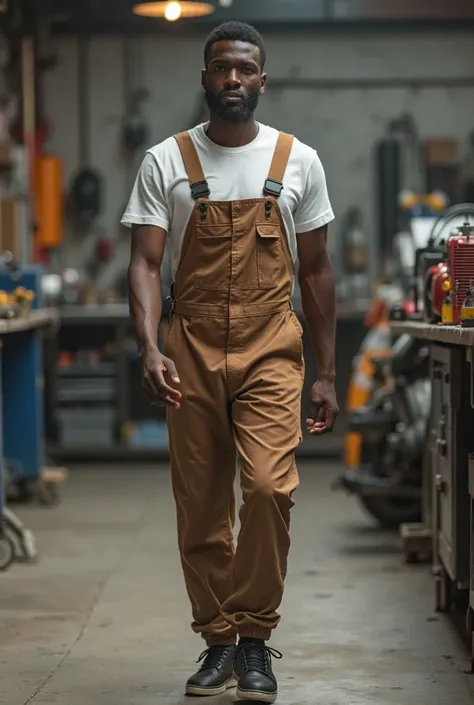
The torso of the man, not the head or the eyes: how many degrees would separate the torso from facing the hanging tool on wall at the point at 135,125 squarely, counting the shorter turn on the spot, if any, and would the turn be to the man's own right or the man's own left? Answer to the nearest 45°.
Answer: approximately 180°

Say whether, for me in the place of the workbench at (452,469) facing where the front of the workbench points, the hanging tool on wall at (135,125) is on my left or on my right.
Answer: on my right

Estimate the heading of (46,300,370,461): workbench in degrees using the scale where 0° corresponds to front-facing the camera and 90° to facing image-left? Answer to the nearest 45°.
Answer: approximately 0°

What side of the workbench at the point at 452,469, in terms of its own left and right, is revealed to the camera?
left

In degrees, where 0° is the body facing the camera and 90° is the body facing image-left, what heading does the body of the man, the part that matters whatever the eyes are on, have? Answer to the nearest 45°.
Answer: approximately 0°

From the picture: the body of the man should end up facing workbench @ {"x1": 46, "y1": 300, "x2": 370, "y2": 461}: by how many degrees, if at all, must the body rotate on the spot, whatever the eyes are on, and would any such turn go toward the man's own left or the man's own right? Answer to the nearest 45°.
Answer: approximately 180°

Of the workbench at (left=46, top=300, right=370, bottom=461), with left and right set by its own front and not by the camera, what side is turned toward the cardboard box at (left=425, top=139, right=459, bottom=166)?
left
